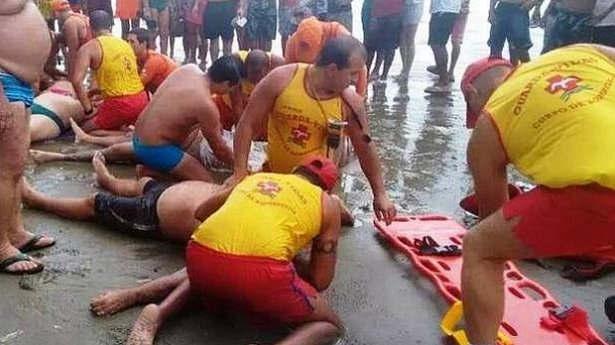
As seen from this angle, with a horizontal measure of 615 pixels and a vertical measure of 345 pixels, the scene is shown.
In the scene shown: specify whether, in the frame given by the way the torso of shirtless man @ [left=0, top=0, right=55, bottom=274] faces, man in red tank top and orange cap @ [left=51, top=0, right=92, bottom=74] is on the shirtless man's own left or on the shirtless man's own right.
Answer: on the shirtless man's own left

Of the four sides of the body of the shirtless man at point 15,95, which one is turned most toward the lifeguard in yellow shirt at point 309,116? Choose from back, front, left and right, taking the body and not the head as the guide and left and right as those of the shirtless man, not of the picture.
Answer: front

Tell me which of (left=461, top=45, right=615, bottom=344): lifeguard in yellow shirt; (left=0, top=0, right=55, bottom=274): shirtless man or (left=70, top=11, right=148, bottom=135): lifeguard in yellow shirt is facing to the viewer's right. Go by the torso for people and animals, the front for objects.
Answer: the shirtless man

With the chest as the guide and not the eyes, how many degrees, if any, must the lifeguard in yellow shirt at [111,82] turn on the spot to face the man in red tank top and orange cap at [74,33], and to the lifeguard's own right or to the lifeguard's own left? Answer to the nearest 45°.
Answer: approximately 45° to the lifeguard's own right

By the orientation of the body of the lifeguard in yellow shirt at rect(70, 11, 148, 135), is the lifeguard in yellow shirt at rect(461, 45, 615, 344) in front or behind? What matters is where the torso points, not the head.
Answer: behind

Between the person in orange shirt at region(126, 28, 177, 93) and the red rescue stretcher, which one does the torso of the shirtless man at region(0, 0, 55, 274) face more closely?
the red rescue stretcher

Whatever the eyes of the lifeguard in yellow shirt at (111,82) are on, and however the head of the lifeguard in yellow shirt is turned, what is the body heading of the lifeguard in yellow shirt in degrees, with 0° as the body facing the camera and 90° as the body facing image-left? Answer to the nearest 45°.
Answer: approximately 135°

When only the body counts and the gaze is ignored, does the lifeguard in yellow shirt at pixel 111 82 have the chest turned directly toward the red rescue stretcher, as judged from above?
no

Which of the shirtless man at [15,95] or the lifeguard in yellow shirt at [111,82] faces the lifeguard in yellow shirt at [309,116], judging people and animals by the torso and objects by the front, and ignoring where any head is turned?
the shirtless man

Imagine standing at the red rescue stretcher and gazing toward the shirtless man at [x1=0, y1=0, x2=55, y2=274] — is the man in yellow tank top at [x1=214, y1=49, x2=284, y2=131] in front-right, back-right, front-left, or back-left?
front-right

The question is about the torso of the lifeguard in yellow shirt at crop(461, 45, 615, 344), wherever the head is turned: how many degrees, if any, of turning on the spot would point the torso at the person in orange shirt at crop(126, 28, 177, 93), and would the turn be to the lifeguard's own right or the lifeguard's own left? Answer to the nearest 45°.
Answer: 0° — they already face them

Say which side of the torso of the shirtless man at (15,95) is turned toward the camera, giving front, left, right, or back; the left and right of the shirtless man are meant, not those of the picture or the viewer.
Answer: right

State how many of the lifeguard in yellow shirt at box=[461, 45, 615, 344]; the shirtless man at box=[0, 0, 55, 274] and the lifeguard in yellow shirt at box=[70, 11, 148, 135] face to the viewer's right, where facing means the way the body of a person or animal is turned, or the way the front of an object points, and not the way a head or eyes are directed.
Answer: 1

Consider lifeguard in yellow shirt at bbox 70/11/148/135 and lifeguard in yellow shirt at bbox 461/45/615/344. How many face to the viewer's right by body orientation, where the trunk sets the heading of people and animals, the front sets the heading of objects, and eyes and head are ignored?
0

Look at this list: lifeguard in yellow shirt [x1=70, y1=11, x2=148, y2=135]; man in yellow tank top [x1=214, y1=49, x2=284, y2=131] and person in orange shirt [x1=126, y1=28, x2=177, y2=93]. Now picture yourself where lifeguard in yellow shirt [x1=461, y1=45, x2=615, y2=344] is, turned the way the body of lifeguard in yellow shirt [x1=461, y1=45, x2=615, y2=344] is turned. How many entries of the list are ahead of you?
3

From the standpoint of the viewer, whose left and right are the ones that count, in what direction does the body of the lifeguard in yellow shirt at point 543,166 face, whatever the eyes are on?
facing away from the viewer and to the left of the viewer
